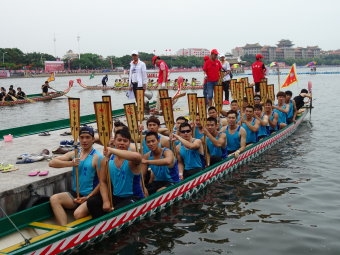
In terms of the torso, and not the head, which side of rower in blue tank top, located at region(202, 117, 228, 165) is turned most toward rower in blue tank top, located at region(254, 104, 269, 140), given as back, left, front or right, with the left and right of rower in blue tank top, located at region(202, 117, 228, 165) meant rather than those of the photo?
back

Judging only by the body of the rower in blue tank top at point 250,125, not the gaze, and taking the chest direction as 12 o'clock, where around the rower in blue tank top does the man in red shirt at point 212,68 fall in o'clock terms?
The man in red shirt is roughly at 4 o'clock from the rower in blue tank top.

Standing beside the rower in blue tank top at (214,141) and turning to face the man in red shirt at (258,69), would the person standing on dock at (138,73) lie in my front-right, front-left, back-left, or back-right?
front-left

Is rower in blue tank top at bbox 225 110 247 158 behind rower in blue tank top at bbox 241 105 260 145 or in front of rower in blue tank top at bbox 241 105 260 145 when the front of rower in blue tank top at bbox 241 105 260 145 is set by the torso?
in front

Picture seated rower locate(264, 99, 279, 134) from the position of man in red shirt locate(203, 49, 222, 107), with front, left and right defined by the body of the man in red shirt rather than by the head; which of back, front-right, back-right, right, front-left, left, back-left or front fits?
front-left

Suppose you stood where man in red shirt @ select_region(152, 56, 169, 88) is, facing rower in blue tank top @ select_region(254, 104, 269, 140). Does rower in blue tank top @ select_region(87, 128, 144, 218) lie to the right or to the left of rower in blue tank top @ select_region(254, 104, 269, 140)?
right

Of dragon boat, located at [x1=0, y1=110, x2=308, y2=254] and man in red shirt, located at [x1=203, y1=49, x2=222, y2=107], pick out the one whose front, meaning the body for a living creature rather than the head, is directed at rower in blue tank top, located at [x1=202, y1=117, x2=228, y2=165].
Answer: the man in red shirt

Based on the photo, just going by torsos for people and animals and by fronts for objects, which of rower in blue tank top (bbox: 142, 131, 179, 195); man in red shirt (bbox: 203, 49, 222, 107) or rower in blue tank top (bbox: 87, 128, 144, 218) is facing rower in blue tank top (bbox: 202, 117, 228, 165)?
the man in red shirt

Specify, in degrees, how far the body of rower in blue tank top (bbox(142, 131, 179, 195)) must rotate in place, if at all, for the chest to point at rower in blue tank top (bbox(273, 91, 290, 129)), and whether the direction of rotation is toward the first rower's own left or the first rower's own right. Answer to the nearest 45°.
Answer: approximately 180°

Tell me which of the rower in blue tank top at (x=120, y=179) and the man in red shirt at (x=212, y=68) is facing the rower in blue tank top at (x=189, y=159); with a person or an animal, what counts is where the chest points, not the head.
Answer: the man in red shirt

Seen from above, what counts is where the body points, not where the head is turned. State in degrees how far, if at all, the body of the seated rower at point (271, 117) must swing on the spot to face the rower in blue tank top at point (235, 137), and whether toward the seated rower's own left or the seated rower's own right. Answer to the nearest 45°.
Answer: approximately 45° to the seated rower's own left

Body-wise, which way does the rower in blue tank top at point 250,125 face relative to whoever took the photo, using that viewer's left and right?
facing the viewer and to the left of the viewer

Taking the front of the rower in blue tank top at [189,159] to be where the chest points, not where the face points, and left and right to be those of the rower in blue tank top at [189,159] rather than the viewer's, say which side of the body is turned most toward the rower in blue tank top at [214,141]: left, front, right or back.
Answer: back

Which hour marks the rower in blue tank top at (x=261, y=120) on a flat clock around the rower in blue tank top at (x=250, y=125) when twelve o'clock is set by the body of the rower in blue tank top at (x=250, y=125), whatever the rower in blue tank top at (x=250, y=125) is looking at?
the rower in blue tank top at (x=261, y=120) is roughly at 5 o'clock from the rower in blue tank top at (x=250, y=125).

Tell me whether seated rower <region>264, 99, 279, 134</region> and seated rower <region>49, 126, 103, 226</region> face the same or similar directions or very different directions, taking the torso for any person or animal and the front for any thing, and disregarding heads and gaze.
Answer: same or similar directions

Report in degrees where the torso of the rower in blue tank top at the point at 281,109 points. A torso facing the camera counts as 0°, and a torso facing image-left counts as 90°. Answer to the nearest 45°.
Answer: approximately 45°

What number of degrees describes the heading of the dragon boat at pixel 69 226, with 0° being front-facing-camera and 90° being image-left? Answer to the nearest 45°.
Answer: approximately 45°

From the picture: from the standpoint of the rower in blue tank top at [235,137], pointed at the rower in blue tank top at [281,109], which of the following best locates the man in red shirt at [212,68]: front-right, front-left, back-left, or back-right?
front-left

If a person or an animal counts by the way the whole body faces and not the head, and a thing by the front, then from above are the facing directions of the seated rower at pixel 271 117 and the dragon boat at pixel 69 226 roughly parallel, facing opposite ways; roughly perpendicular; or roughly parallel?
roughly parallel
